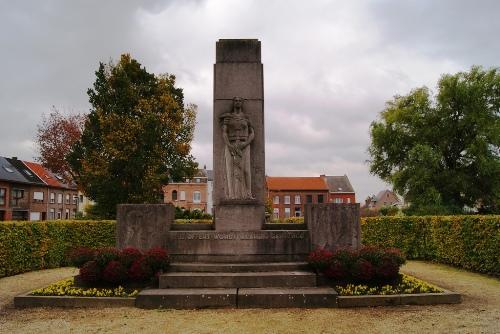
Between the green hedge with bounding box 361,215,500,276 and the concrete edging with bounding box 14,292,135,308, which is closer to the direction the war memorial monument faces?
the concrete edging

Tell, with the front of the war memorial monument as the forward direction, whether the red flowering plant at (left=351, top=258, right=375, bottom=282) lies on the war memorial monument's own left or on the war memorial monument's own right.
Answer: on the war memorial monument's own left

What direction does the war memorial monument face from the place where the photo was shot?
facing the viewer

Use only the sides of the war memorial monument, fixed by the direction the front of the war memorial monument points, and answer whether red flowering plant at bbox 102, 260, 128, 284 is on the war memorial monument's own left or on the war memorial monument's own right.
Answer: on the war memorial monument's own right

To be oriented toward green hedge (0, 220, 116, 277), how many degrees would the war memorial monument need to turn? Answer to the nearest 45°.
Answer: approximately 135° to its right

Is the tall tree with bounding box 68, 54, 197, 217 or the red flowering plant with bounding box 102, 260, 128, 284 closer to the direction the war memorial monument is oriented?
the red flowering plant

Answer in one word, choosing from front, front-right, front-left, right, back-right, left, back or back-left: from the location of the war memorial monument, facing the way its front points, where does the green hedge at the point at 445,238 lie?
back-left

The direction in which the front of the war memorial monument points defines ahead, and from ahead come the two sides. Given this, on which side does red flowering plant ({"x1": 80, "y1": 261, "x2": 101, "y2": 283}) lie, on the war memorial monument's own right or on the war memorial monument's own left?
on the war memorial monument's own right

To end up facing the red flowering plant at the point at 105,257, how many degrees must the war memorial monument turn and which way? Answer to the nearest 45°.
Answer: approximately 45° to its right
